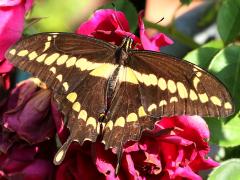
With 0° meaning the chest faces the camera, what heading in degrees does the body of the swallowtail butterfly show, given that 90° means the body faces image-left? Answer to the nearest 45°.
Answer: approximately 180°
